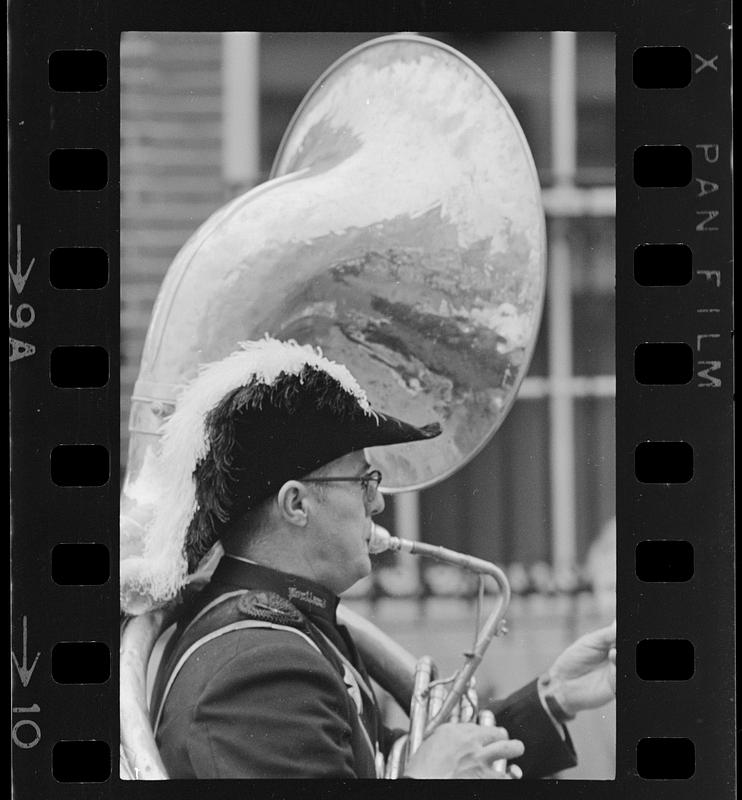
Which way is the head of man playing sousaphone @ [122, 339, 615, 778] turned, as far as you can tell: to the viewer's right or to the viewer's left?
to the viewer's right

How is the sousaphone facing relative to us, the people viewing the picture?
facing away from the viewer and to the right of the viewer

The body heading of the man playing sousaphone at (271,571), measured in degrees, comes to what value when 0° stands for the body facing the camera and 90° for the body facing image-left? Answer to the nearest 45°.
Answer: approximately 270°
